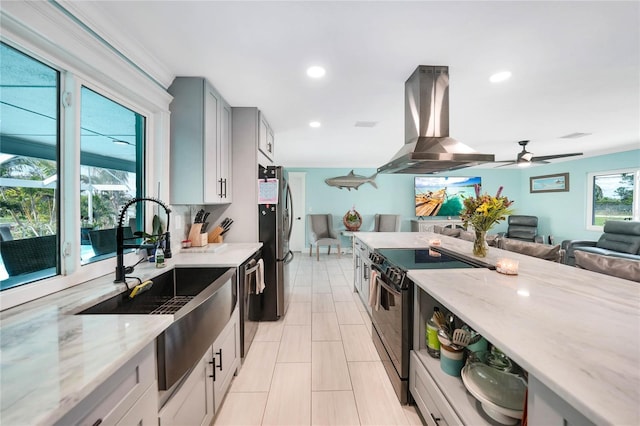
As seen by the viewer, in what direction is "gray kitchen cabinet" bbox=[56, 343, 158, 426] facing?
to the viewer's right

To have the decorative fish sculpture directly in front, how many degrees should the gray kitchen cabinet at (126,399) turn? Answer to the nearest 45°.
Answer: approximately 45° to its left

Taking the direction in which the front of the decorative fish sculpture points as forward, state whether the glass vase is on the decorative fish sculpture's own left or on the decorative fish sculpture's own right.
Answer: on the decorative fish sculpture's own left

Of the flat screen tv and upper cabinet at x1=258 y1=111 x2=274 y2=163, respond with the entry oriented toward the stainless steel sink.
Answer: the flat screen tv

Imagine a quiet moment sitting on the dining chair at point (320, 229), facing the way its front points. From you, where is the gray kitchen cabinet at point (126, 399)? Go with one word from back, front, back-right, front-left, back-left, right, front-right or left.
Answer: front-right

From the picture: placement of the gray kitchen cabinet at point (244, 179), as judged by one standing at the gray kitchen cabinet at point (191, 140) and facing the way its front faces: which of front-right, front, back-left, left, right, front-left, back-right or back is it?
front-left

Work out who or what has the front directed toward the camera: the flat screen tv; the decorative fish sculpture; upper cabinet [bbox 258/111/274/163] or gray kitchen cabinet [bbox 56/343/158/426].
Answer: the flat screen tv

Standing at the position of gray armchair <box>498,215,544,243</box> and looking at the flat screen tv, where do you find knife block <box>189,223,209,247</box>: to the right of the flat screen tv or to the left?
left

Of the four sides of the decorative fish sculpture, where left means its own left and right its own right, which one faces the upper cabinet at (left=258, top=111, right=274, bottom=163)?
left

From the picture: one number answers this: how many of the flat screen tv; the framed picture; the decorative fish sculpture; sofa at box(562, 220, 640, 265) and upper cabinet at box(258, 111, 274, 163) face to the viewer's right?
1

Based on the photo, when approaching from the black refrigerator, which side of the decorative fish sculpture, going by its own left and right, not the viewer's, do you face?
left

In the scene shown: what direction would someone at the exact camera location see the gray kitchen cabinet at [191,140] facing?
facing to the right of the viewer

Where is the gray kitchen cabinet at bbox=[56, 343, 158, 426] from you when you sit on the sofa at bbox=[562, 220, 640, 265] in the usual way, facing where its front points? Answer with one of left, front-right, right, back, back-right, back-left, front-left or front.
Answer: front-left

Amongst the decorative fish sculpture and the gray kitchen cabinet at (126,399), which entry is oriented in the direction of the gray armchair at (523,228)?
the gray kitchen cabinet

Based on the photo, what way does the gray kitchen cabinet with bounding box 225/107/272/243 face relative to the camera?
to the viewer's right

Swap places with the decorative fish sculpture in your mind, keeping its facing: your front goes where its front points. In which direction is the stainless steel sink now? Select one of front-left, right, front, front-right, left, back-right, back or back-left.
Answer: left

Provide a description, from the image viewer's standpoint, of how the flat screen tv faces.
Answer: facing the viewer

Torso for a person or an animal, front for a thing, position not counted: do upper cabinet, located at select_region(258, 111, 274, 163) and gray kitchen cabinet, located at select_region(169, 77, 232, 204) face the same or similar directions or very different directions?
same or similar directions

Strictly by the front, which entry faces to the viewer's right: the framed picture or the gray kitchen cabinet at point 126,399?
the gray kitchen cabinet

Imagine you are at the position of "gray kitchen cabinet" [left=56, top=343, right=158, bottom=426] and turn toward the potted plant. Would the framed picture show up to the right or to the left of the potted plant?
right

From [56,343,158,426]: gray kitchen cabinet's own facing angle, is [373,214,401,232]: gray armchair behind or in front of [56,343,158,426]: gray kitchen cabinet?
in front

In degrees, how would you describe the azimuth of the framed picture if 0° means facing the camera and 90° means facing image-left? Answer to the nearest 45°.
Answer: approximately 45°

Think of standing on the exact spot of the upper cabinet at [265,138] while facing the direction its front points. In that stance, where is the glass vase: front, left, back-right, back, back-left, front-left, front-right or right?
front-right
